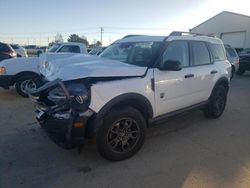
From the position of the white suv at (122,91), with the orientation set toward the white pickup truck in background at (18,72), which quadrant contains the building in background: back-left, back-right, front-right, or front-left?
front-right

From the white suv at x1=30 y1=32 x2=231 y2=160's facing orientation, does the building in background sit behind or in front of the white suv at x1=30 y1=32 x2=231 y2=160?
behind

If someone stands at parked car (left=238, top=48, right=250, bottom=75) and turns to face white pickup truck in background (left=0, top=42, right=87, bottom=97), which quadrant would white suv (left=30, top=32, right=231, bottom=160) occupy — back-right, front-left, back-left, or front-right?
front-left

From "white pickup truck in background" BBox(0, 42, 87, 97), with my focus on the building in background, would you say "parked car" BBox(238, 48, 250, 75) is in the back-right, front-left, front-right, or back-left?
front-right

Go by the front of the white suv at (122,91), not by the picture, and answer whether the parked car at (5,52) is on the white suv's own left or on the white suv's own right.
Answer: on the white suv's own right

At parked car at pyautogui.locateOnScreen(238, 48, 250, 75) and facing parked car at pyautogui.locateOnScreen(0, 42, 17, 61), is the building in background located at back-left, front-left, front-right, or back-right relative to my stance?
back-right

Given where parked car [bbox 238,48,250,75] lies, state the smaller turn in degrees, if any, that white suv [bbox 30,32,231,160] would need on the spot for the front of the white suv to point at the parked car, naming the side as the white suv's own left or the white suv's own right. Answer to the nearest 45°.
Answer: approximately 180°

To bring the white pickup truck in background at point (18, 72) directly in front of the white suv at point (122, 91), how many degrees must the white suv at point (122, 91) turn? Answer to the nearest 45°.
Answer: approximately 90° to its right
